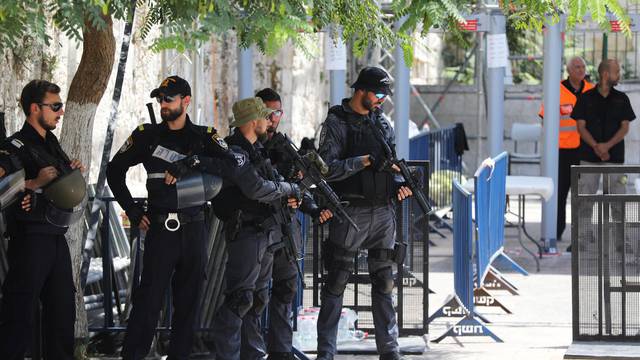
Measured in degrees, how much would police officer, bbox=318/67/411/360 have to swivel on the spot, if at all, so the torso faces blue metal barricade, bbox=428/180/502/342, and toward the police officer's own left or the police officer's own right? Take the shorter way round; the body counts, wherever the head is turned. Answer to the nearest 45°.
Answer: approximately 90° to the police officer's own left

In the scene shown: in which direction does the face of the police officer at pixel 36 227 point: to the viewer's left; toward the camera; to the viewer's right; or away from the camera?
to the viewer's right

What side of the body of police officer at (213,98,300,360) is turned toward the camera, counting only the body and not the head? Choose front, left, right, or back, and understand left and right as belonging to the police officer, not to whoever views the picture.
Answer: right

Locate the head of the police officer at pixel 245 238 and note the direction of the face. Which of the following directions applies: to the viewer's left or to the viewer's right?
to the viewer's right

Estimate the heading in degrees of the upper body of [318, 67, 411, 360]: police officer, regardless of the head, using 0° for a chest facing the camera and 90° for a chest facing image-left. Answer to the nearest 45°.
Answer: approximately 315°

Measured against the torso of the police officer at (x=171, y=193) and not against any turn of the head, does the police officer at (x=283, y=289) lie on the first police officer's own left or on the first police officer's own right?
on the first police officer's own left

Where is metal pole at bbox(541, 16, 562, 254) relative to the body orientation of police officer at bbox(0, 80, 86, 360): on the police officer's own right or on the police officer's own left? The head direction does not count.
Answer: on the police officer's own left

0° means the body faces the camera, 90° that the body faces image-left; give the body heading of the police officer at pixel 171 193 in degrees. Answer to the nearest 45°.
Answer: approximately 0°

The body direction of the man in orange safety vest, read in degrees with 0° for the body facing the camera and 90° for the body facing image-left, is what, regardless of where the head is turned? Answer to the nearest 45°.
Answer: approximately 315°
